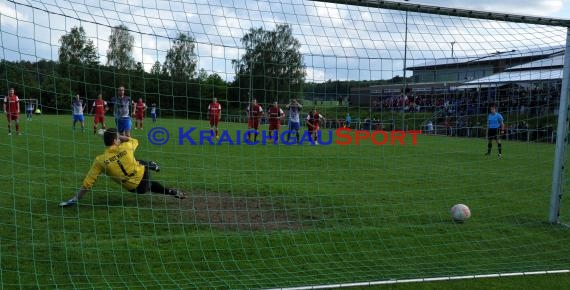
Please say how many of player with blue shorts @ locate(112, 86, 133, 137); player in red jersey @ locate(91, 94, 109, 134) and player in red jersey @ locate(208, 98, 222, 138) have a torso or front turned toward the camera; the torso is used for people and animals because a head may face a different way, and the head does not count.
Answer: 3

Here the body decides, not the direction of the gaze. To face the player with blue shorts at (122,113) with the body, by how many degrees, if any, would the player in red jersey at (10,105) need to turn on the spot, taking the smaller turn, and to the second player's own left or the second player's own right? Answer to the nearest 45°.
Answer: approximately 45° to the second player's own left

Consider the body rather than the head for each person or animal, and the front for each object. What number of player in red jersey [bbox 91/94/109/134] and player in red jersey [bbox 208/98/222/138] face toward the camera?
2

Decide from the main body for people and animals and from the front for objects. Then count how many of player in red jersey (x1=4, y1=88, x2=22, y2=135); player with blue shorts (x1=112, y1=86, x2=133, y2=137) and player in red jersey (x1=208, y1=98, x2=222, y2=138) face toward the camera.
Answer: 3

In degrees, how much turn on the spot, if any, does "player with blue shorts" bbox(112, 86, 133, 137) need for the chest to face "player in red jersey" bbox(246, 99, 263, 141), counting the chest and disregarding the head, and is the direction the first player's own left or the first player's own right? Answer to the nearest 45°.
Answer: approximately 45° to the first player's own left

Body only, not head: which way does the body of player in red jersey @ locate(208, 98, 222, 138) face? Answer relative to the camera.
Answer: toward the camera

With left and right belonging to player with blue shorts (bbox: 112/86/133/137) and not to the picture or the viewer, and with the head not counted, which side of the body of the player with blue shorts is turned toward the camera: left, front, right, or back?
front

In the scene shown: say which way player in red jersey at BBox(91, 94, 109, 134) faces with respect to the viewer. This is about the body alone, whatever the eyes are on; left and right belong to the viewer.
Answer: facing the viewer

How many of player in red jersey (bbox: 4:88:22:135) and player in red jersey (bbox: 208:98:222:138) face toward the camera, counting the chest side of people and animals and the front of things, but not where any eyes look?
2

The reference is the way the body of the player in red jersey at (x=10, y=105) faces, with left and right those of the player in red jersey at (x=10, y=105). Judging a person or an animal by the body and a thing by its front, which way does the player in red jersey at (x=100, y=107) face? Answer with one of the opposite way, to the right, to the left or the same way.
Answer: the same way
